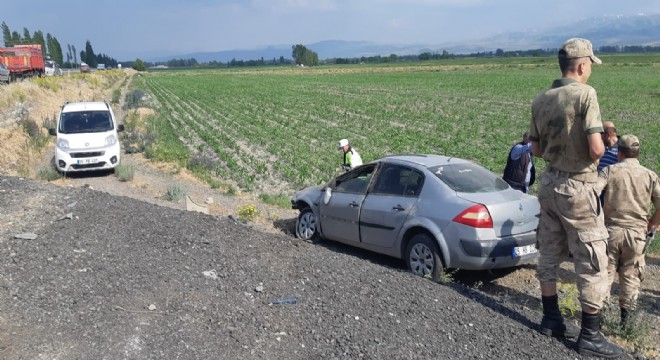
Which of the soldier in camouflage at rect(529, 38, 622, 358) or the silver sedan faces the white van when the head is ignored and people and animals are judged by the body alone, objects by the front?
the silver sedan

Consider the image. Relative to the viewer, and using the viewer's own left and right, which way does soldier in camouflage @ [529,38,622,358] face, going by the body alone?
facing away from the viewer and to the right of the viewer

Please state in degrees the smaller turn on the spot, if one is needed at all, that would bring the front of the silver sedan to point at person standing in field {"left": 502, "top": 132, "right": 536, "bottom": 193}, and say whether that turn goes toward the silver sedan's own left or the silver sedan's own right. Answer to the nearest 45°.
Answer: approximately 90° to the silver sedan's own right

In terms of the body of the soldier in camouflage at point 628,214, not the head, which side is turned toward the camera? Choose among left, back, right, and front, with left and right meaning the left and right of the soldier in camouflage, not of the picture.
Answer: back

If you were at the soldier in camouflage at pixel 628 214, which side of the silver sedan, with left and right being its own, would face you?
back

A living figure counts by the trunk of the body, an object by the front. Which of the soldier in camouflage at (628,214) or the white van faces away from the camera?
the soldier in camouflage

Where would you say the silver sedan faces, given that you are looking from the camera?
facing away from the viewer and to the left of the viewer

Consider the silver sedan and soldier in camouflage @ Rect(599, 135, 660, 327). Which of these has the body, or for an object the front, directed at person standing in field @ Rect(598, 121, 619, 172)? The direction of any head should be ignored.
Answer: the soldier in camouflage

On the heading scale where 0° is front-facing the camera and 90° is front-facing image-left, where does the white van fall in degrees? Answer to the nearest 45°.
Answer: approximately 0°

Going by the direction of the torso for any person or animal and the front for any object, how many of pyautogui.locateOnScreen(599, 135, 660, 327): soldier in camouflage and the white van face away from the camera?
1
